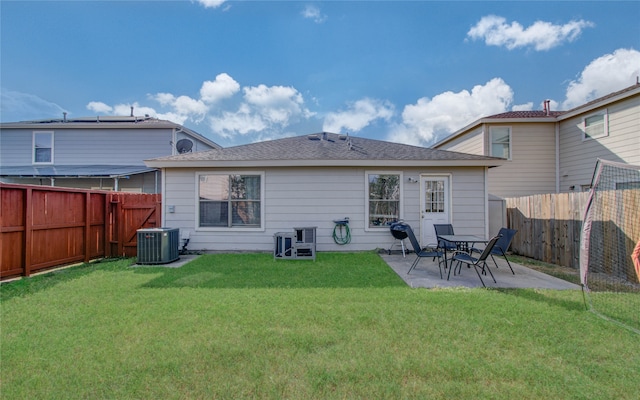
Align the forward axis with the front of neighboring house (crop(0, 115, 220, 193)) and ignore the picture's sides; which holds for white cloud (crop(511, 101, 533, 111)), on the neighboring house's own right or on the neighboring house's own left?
on the neighboring house's own right

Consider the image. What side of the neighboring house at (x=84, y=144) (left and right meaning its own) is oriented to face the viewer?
back

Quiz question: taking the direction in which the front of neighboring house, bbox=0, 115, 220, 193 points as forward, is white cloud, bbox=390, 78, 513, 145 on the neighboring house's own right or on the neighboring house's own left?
on the neighboring house's own right

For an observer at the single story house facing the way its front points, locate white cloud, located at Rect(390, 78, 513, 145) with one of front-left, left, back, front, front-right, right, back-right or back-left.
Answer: front-right

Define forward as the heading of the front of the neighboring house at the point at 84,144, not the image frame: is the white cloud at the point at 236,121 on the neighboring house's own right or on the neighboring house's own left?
on the neighboring house's own right

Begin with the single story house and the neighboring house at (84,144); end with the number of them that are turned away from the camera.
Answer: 2

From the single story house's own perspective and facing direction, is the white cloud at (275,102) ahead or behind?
ahead

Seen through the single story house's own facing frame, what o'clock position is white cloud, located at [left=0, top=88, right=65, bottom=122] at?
The white cloud is roughly at 10 o'clock from the single story house.

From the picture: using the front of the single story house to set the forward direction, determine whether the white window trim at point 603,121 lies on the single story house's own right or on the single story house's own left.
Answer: on the single story house's own right

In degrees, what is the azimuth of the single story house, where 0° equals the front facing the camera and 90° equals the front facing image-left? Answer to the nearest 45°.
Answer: approximately 180°

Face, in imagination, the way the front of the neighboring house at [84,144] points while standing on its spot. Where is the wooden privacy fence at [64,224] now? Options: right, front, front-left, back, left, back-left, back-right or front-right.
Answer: back
